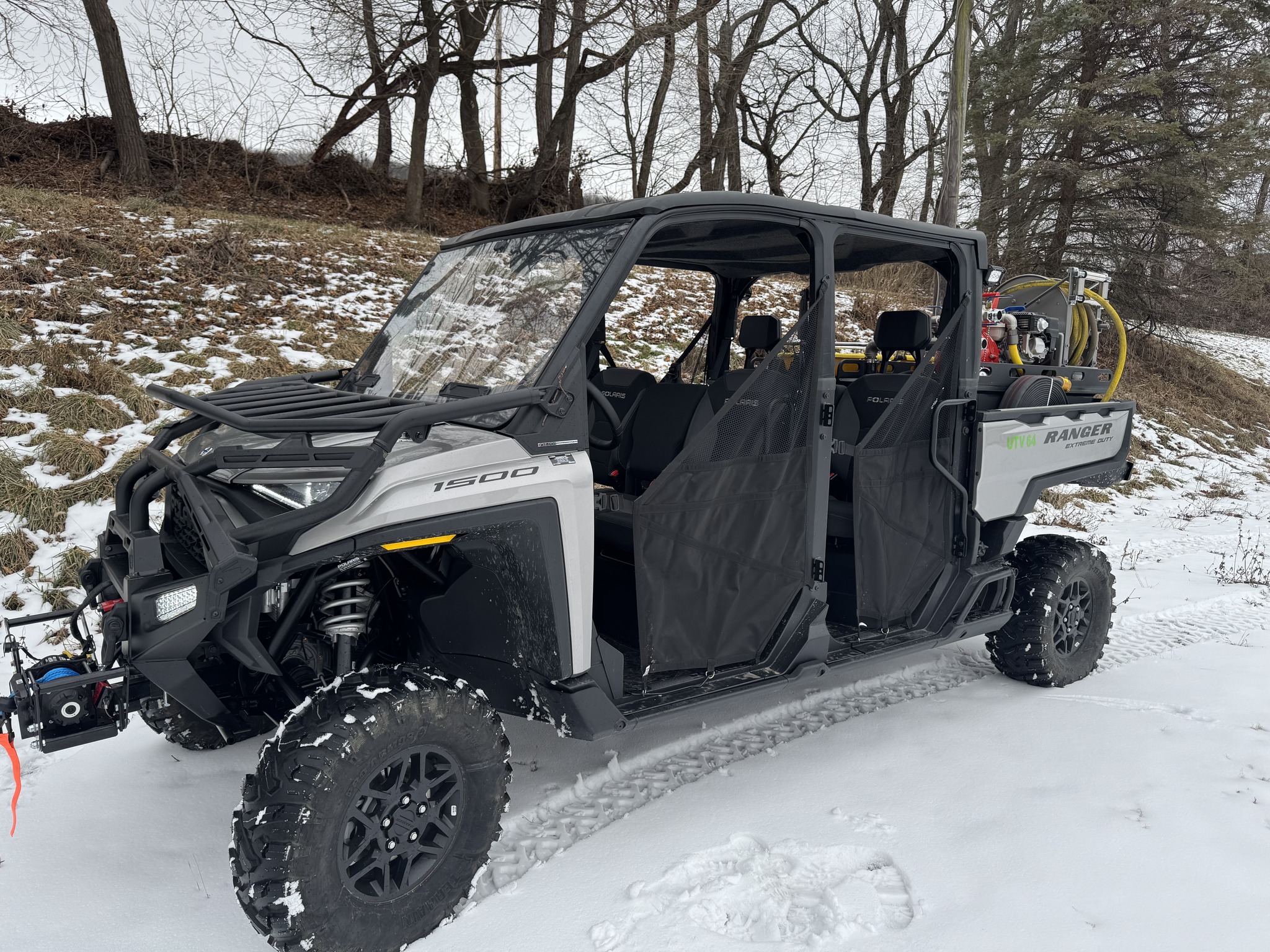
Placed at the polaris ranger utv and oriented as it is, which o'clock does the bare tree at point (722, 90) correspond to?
The bare tree is roughly at 5 o'clock from the polaris ranger utv.

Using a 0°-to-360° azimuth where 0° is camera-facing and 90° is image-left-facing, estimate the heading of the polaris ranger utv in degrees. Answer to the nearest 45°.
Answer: approximately 45°

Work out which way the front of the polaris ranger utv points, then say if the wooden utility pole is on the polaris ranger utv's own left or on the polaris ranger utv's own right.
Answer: on the polaris ranger utv's own right

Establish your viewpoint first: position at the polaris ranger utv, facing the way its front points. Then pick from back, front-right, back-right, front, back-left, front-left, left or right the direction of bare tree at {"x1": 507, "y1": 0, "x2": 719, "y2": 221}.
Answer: back-right
